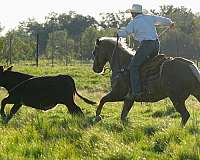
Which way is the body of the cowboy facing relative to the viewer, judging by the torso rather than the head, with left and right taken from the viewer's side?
facing away from the viewer and to the left of the viewer
